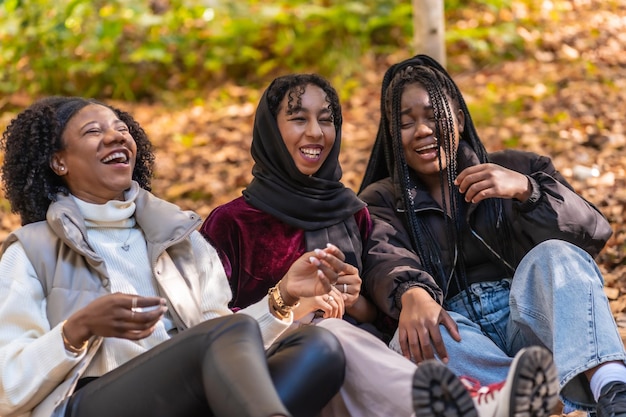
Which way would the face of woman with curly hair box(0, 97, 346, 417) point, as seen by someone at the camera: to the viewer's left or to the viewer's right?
to the viewer's right

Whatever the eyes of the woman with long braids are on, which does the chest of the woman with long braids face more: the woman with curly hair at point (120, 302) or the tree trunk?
the woman with curly hair

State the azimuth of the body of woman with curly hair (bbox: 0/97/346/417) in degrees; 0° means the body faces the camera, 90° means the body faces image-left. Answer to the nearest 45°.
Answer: approximately 315°

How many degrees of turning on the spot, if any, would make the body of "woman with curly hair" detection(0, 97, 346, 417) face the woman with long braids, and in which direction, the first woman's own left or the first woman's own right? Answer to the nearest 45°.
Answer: approximately 45° to the first woman's own left

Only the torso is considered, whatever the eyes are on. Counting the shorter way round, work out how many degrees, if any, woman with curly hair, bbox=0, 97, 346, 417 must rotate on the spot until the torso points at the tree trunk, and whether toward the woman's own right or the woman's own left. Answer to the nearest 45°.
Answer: approximately 90° to the woman's own left

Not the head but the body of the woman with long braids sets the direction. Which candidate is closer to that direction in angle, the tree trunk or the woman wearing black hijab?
the woman wearing black hijab

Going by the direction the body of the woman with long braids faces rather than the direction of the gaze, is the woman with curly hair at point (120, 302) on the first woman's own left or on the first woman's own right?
on the first woman's own right

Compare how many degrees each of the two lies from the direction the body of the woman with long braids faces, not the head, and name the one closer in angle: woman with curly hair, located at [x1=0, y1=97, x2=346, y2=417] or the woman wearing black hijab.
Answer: the woman with curly hair

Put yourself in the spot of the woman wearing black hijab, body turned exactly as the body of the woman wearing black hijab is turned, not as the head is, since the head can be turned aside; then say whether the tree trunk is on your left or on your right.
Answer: on your left

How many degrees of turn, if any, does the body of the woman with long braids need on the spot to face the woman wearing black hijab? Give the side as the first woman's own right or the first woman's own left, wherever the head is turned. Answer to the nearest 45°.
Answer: approximately 90° to the first woman's own right
